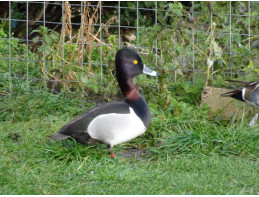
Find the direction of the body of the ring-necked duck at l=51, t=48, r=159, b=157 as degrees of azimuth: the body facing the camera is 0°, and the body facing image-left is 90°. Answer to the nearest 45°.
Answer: approximately 270°

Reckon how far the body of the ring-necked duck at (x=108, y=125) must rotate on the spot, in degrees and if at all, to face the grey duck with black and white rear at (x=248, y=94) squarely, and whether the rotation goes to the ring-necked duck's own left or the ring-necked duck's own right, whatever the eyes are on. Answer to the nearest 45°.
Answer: approximately 45° to the ring-necked duck's own left

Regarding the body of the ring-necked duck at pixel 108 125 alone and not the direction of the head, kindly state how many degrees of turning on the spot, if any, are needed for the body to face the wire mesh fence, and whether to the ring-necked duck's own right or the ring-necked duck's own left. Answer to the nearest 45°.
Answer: approximately 90° to the ring-necked duck's own left
